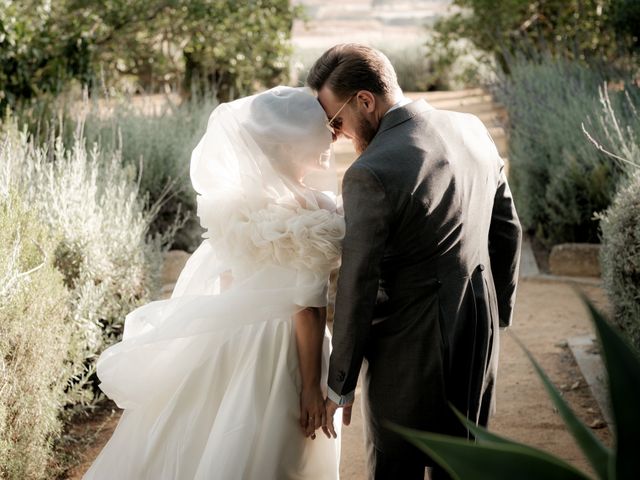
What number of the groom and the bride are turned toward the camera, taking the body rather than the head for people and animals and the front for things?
0

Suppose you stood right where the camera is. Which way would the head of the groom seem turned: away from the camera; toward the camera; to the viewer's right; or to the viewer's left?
to the viewer's left

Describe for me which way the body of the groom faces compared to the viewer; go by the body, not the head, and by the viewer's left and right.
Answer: facing away from the viewer and to the left of the viewer

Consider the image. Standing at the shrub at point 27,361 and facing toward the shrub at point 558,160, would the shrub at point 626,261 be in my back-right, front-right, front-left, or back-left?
front-right

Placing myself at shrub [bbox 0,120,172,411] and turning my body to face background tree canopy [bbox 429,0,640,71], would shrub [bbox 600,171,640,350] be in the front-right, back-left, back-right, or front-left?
front-right

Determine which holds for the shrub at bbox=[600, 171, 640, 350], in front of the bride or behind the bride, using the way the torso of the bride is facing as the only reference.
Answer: in front

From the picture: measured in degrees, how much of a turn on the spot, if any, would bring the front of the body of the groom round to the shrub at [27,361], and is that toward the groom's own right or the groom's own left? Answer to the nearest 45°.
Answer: approximately 45° to the groom's own left

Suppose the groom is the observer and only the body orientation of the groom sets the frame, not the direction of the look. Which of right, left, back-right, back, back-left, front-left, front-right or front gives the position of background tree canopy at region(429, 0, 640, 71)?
front-right

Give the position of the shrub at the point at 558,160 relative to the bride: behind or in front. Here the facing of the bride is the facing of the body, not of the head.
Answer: in front

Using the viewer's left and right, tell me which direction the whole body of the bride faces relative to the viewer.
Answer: facing away from the viewer and to the right of the viewer
